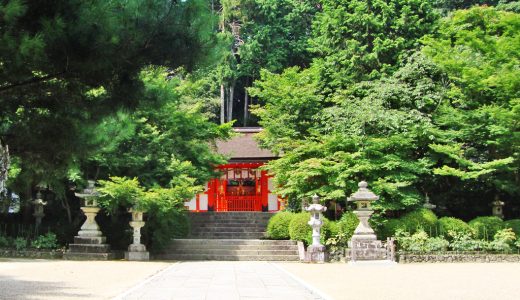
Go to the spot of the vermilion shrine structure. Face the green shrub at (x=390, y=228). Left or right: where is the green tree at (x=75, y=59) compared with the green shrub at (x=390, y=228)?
right

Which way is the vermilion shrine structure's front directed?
toward the camera

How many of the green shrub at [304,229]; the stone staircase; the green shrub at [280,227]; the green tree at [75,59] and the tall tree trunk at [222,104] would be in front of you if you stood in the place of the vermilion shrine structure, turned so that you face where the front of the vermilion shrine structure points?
4

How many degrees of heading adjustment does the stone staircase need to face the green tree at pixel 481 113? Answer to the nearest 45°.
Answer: approximately 90° to its left

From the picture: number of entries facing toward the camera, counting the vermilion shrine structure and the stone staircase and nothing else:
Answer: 2

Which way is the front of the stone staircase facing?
toward the camera

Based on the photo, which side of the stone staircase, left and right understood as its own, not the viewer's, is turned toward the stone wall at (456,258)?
left

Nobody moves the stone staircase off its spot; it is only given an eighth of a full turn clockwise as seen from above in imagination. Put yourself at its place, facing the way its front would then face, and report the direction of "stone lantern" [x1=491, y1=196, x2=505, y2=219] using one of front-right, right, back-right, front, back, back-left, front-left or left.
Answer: back-left

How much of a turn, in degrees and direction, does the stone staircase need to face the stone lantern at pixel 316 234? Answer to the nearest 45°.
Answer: approximately 45° to its left

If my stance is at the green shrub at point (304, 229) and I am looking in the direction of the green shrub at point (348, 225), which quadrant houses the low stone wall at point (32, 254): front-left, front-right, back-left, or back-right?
back-right

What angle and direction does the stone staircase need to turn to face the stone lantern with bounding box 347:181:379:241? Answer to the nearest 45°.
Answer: approximately 45° to its left

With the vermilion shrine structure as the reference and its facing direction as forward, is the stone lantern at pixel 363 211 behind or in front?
in front

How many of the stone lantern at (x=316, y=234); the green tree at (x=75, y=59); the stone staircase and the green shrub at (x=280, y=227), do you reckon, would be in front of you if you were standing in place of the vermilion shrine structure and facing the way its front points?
4
